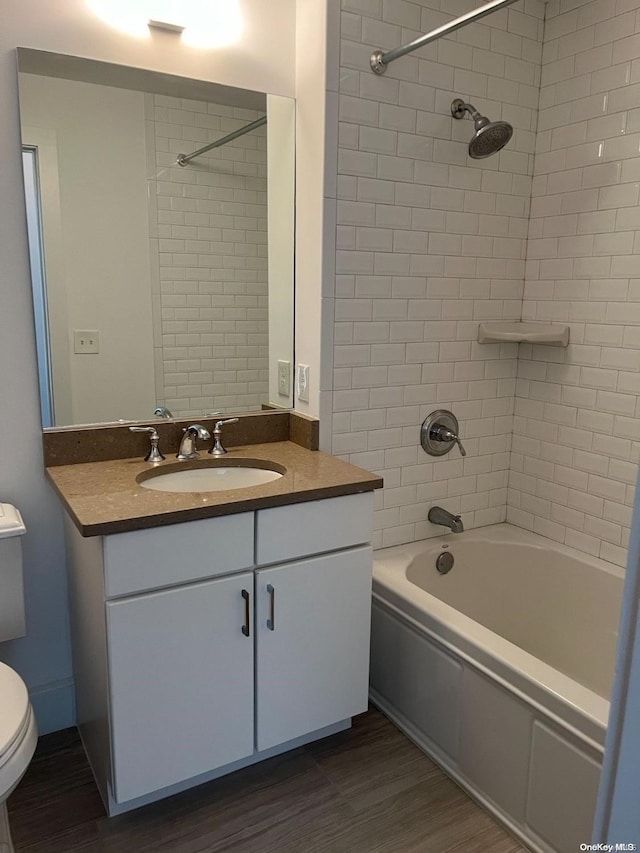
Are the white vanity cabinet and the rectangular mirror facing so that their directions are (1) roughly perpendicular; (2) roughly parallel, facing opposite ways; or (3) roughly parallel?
roughly parallel

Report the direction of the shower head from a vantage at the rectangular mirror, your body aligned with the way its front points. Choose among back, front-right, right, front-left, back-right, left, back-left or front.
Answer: front-left

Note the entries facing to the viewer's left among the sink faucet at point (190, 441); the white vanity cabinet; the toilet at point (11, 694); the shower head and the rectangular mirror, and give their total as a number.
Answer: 0

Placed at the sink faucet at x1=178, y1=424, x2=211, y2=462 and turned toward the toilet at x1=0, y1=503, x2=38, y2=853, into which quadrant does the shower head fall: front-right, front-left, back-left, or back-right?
back-left

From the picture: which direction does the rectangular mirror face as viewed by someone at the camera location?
facing the viewer and to the right of the viewer

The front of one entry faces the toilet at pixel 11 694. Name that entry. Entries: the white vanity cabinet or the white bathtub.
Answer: the white bathtub

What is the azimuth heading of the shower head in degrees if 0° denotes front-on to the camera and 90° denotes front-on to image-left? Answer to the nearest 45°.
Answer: approximately 315°

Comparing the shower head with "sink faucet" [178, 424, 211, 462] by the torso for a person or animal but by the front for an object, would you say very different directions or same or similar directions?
same or similar directions

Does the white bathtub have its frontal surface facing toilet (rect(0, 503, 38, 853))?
yes

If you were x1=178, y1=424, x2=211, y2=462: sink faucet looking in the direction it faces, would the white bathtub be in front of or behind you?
in front

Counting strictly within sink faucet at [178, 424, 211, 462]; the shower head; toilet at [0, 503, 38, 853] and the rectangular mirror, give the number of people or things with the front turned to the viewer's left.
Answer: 0

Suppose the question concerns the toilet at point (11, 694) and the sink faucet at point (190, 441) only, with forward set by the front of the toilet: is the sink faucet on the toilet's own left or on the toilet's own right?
on the toilet's own left

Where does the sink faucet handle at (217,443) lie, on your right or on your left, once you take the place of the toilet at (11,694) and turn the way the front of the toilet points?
on your left
